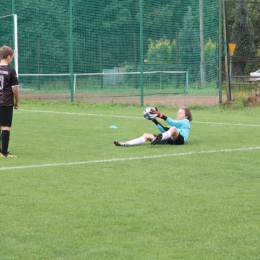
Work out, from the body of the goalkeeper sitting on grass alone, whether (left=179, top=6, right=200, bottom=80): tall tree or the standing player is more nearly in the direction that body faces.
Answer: the standing player

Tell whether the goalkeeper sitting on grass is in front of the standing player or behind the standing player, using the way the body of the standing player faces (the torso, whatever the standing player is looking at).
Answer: in front

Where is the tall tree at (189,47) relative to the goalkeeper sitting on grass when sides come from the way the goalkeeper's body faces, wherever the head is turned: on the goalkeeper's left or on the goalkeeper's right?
on the goalkeeper's right

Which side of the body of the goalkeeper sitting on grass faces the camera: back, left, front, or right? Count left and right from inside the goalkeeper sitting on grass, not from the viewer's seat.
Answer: left

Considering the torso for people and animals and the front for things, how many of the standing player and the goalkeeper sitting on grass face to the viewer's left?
1

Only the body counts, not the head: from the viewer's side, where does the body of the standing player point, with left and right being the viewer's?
facing away from the viewer and to the right of the viewer

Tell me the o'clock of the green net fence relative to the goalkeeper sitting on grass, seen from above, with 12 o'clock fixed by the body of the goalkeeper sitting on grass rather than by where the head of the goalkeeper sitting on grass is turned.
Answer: The green net fence is roughly at 3 o'clock from the goalkeeper sitting on grass.

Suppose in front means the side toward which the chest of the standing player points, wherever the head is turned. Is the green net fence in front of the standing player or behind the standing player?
in front
